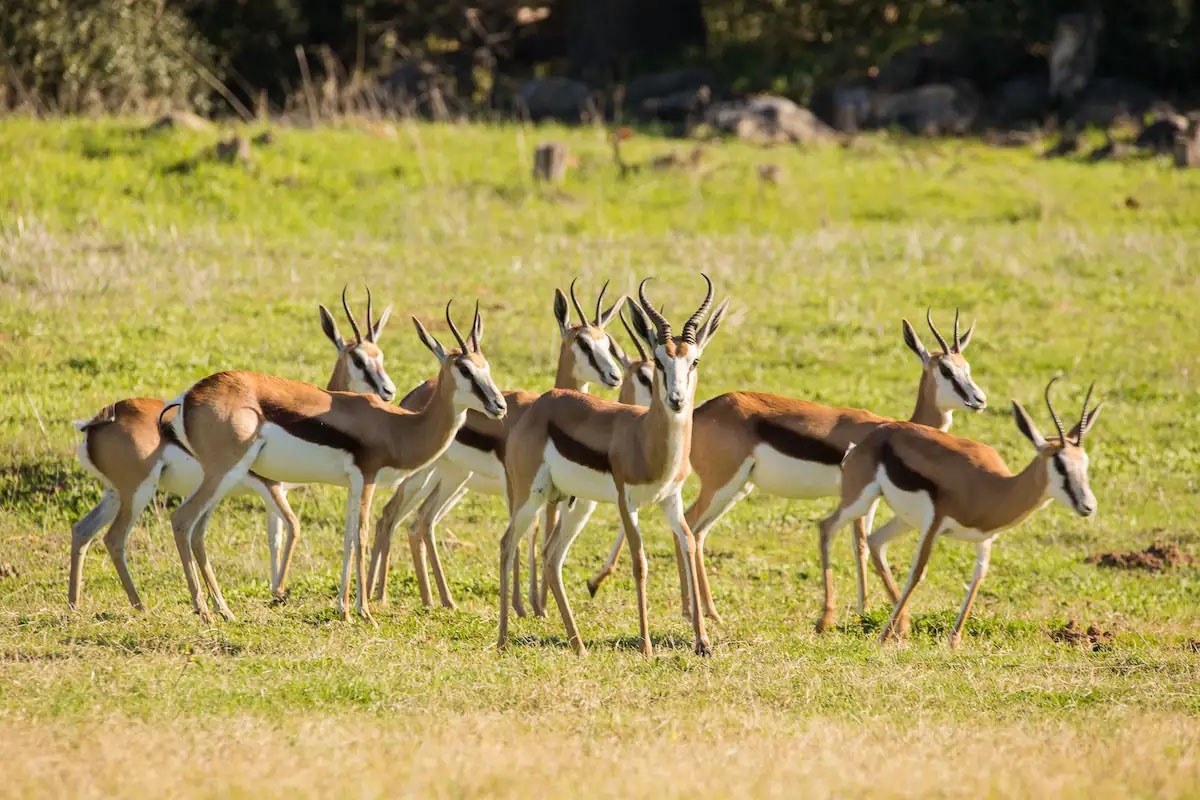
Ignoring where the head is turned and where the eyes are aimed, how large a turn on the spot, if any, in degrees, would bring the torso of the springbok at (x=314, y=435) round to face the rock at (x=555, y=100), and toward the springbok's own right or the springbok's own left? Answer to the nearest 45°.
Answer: approximately 90° to the springbok's own left

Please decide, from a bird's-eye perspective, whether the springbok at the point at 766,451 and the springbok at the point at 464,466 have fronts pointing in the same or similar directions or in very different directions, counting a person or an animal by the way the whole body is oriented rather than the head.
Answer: same or similar directions

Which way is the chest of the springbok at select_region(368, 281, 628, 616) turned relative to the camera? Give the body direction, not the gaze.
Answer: to the viewer's right

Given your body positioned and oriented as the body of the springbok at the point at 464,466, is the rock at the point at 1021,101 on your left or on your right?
on your left

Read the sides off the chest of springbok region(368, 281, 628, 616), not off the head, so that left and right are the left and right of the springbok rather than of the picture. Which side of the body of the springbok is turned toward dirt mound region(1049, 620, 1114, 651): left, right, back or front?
front

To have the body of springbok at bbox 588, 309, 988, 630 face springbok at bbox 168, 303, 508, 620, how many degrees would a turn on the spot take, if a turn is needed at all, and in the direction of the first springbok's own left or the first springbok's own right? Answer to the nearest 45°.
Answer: approximately 135° to the first springbok's own right

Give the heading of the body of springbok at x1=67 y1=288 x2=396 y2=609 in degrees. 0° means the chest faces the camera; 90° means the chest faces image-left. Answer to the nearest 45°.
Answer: approximately 270°

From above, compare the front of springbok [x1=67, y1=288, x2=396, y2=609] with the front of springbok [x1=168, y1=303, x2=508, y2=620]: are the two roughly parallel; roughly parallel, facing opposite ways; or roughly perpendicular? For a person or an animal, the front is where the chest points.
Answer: roughly parallel

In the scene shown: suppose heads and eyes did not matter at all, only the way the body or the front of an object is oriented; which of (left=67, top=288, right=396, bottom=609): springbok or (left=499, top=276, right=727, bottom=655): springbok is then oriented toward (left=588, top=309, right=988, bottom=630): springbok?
(left=67, top=288, right=396, bottom=609): springbok

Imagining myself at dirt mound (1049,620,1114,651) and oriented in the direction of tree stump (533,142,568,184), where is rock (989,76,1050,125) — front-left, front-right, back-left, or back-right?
front-right

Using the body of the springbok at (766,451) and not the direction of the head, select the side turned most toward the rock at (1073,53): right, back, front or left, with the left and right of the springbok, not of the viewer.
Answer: left

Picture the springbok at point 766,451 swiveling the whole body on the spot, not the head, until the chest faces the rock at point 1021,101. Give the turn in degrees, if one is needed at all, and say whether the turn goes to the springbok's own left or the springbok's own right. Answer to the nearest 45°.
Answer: approximately 90° to the springbok's own left

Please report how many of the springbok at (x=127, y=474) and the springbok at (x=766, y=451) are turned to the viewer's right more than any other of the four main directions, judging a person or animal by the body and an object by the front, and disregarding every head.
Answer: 2

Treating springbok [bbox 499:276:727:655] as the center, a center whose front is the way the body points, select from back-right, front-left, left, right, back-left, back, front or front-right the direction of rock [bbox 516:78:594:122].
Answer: back-left

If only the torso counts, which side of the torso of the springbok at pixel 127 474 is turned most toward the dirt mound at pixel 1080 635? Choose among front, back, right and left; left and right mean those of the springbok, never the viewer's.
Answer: front

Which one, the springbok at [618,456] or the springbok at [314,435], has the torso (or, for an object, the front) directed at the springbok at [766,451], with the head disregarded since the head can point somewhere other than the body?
the springbok at [314,435]

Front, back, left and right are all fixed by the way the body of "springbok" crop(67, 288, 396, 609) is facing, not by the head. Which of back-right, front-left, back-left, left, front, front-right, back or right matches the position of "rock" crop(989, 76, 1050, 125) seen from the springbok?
front-left
